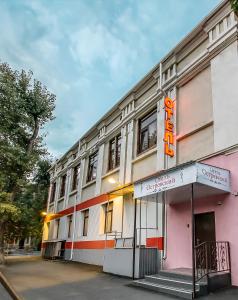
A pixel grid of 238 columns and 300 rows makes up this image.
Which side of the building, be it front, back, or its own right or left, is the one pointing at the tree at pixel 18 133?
right

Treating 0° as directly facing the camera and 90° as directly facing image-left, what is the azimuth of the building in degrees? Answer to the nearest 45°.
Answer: approximately 45°

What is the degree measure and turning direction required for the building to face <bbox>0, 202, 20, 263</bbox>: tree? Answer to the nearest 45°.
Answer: approximately 90° to its right
